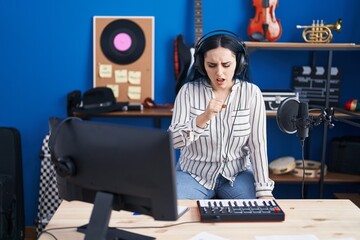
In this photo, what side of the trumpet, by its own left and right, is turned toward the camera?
right

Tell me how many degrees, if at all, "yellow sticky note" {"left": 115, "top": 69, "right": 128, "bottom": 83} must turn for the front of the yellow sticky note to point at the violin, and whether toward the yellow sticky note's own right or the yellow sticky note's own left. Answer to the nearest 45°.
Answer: approximately 90° to the yellow sticky note's own left

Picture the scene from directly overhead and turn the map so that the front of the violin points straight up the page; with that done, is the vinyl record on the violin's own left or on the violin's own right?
on the violin's own right

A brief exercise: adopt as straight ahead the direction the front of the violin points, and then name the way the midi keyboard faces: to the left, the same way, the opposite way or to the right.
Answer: the opposite way

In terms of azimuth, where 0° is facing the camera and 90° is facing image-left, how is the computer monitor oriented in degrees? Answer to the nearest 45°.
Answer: approximately 225°

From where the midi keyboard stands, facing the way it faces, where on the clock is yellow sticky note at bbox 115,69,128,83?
The yellow sticky note is roughly at 11 o'clock from the midi keyboard.

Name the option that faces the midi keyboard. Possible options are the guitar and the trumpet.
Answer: the guitar

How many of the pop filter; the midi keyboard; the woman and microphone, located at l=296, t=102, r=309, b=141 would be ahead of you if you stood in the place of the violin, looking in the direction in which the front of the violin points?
4

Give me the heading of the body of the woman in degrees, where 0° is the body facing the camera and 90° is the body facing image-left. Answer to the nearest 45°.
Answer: approximately 0°

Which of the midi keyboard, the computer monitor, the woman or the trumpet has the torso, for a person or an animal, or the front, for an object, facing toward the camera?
the woman
